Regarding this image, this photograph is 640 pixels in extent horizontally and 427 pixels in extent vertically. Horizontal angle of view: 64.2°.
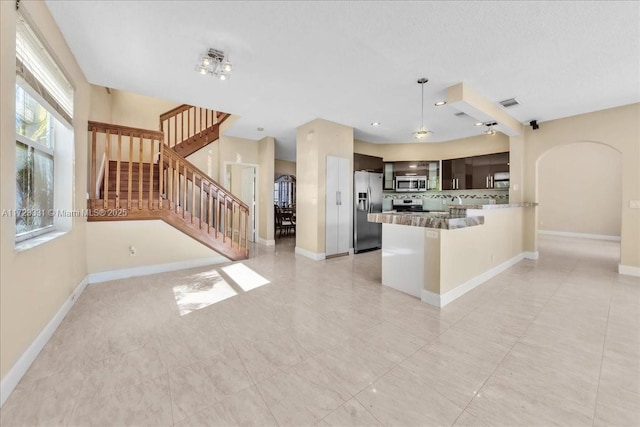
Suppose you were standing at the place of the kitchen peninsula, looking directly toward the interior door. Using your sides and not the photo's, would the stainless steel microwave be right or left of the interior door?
right

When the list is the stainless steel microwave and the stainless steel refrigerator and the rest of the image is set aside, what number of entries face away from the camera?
0

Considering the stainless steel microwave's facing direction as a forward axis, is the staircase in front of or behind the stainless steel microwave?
in front

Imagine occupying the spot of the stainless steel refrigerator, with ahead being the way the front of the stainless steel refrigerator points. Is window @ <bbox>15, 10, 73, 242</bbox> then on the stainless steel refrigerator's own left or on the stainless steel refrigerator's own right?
on the stainless steel refrigerator's own right

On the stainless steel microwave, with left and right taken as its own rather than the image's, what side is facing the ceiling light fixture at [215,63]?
front

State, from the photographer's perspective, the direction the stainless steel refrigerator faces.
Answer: facing the viewer and to the right of the viewer

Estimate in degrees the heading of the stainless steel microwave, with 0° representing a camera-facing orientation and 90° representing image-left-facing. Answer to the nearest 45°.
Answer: approximately 0°
